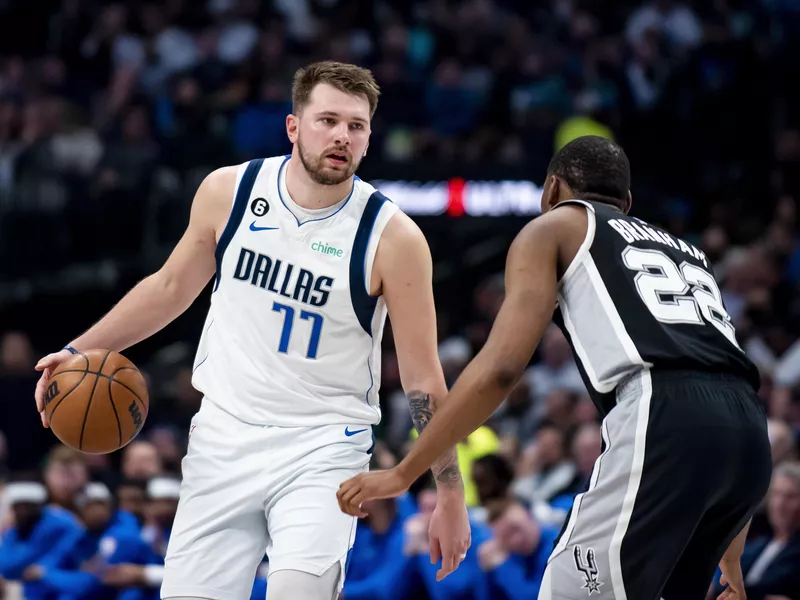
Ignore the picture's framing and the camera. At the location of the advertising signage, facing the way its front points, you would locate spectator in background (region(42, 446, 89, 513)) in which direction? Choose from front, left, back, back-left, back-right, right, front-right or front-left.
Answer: front-right

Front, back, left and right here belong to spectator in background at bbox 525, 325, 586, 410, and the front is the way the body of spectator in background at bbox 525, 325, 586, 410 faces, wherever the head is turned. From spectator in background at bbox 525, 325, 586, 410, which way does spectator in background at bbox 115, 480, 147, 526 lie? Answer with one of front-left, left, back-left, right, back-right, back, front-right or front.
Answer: front-right

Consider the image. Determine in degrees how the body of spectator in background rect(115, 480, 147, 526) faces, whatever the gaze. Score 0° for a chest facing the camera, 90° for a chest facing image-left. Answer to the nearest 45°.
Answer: approximately 0°

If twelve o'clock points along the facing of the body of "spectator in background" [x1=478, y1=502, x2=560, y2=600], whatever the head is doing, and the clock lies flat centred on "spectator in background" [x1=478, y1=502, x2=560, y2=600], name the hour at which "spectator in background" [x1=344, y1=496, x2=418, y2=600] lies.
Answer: "spectator in background" [x1=344, y1=496, x2=418, y2=600] is roughly at 4 o'clock from "spectator in background" [x1=478, y1=502, x2=560, y2=600].

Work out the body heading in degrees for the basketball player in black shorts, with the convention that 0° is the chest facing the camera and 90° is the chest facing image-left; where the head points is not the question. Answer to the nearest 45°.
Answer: approximately 135°

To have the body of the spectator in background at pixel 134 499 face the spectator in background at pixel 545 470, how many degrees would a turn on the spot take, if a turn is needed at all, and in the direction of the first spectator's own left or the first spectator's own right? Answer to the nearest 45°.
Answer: approximately 90° to the first spectator's own left

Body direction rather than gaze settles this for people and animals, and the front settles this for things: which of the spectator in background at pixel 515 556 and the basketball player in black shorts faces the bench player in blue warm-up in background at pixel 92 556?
the basketball player in black shorts

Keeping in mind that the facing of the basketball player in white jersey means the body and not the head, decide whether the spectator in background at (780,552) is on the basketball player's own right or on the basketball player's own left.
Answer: on the basketball player's own left

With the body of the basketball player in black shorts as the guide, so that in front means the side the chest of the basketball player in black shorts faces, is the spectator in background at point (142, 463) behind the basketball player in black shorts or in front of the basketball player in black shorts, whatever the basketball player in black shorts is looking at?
in front

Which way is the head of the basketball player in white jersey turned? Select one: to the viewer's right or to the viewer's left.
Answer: to the viewer's right

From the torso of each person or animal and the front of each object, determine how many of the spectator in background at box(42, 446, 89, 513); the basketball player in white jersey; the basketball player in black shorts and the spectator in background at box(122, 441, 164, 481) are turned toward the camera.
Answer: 3

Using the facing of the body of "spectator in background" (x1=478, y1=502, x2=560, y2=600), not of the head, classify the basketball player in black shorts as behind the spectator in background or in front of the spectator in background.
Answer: in front

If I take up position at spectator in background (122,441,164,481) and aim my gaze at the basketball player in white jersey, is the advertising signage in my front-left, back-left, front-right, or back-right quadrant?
back-left
